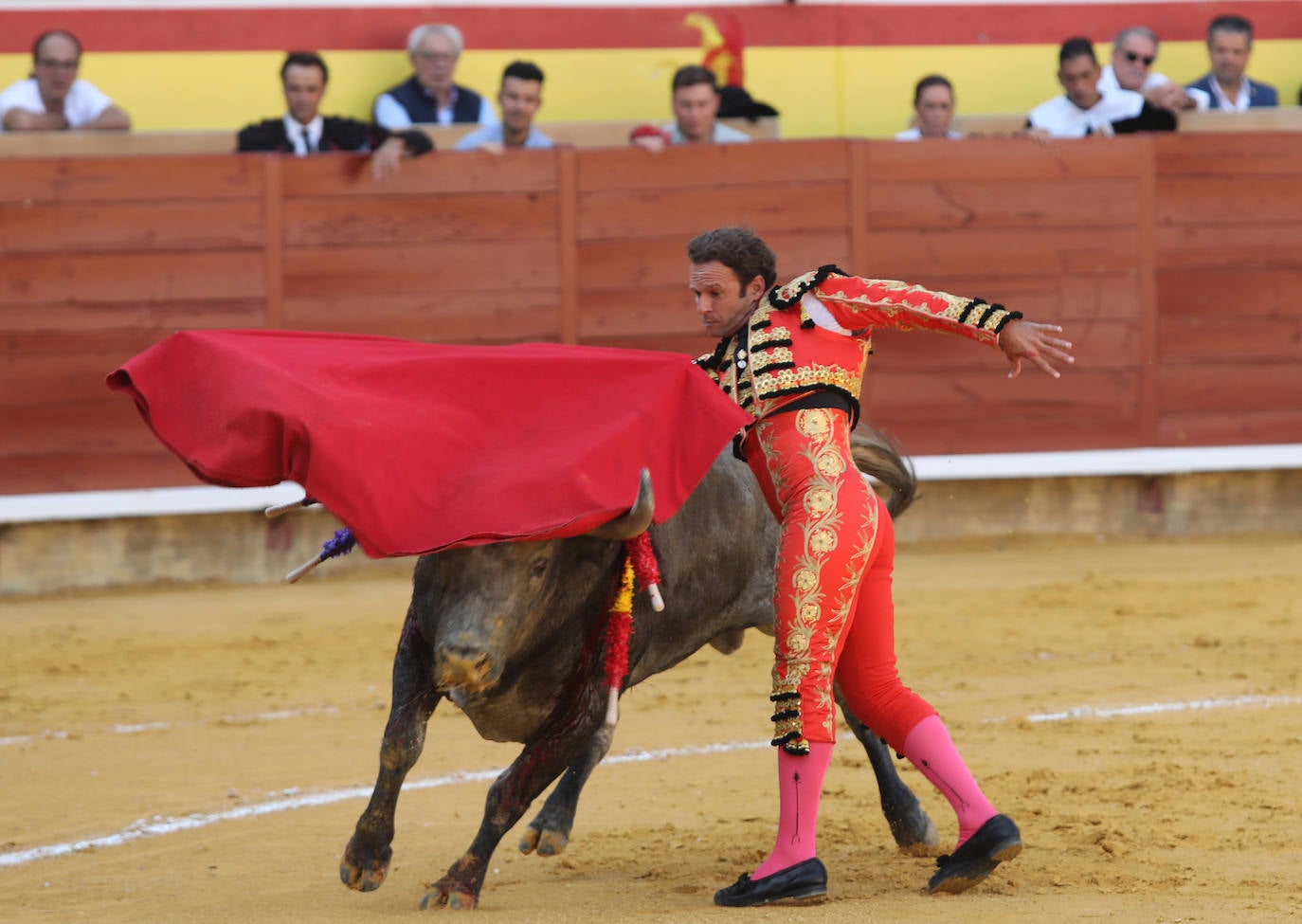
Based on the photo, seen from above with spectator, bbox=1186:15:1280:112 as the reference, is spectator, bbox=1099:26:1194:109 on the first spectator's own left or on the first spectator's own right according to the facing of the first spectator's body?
on the first spectator's own right

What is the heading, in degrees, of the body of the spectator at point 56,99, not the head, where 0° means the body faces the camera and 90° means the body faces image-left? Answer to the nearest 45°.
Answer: approximately 0°

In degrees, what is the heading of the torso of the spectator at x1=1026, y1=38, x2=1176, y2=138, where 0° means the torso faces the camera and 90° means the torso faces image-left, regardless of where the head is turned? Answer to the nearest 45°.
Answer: approximately 0°

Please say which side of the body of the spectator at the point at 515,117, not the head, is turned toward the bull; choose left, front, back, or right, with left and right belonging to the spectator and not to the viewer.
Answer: front

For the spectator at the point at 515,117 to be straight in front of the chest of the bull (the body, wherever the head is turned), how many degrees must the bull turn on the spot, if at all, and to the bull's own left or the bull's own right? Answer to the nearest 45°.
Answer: approximately 135° to the bull's own right

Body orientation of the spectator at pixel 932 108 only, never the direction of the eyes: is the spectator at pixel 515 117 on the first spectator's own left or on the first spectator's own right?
on the first spectator's own right
